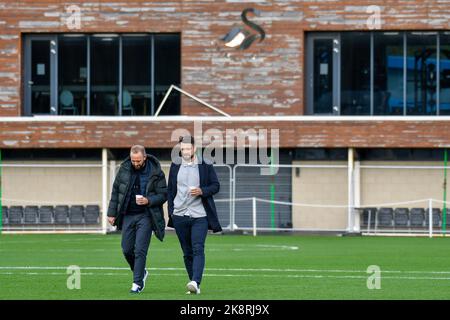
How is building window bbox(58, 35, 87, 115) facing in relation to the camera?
toward the camera

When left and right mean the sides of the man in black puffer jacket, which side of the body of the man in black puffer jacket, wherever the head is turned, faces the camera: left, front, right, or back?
front

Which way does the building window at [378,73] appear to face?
toward the camera

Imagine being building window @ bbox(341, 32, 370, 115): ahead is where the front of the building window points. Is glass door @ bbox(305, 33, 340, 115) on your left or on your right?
on your right

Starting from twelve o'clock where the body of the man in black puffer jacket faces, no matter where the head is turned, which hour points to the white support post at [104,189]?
The white support post is roughly at 6 o'clock from the man in black puffer jacket.

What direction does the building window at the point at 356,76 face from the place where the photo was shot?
facing the viewer
